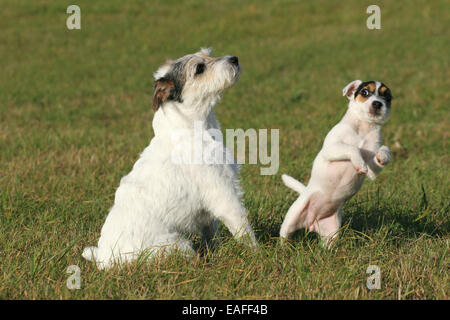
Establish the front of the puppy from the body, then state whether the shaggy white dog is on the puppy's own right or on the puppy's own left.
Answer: on the puppy's own right

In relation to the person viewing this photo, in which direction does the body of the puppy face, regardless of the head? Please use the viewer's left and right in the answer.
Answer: facing the viewer and to the right of the viewer

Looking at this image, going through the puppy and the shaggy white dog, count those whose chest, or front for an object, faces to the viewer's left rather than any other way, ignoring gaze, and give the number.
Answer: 0

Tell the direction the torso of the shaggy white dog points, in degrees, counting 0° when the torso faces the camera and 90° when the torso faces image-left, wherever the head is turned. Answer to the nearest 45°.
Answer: approximately 270°

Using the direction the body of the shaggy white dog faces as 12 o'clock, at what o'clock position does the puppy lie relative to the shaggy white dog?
The puppy is roughly at 12 o'clock from the shaggy white dog.
